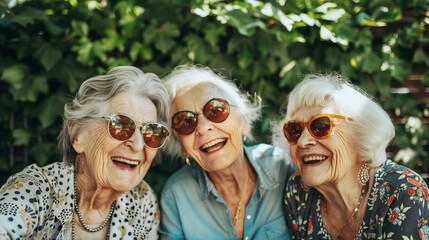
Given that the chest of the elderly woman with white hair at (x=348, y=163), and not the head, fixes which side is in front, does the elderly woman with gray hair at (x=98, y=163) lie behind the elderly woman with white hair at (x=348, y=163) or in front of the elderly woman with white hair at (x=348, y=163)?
in front

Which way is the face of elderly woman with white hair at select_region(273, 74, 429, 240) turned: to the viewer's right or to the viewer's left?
to the viewer's left

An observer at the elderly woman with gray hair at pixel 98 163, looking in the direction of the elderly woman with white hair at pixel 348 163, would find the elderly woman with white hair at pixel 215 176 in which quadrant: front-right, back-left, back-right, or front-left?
front-left

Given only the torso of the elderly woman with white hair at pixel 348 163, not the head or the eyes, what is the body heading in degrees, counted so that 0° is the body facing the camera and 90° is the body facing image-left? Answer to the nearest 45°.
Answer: approximately 45°

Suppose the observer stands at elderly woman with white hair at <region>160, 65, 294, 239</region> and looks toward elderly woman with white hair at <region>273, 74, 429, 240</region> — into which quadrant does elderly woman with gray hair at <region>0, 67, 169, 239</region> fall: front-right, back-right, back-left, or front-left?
back-right

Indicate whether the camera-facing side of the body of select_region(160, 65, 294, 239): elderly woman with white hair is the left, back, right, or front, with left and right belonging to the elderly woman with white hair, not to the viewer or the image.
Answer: front

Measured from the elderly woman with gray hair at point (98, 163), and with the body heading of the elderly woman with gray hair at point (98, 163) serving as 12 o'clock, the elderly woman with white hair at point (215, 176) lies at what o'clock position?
the elderly woman with white hair at point (215, 176) is roughly at 10 o'clock from the elderly woman with gray hair at point (98, 163).

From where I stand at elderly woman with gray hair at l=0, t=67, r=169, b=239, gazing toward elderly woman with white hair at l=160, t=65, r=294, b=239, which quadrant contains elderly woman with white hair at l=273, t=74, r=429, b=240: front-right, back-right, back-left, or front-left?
front-right

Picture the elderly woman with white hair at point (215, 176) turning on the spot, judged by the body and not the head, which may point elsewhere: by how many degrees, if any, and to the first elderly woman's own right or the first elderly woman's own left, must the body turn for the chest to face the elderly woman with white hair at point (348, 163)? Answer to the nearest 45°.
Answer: approximately 45° to the first elderly woman's own left

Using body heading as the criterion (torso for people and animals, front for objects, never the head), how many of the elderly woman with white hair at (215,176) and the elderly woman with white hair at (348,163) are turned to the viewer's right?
0

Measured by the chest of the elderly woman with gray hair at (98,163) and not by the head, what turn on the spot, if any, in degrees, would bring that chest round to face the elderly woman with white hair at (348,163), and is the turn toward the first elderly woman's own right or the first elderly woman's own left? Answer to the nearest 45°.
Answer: approximately 45° to the first elderly woman's own left

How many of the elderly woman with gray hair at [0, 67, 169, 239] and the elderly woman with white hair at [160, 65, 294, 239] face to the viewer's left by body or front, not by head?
0

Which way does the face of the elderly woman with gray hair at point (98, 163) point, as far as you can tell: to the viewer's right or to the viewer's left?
to the viewer's right

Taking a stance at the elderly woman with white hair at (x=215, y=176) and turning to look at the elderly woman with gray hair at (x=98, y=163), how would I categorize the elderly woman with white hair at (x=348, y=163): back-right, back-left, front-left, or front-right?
back-left
